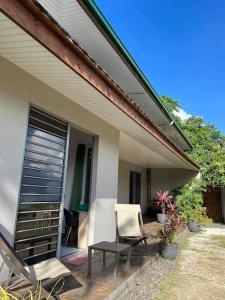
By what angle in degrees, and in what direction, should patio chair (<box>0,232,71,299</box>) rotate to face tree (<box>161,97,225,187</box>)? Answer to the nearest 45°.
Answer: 0° — it already faces it

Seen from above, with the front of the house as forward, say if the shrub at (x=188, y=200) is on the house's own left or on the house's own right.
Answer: on the house's own left

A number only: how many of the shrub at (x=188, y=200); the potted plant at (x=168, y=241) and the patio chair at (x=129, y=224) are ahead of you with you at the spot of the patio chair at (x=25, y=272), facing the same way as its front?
3

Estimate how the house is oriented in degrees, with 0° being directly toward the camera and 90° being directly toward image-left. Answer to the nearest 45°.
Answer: approximately 315°

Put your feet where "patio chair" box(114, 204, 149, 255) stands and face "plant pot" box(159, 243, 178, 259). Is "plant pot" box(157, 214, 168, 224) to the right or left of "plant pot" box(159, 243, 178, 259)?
left

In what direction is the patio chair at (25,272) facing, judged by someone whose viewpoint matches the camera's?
facing away from the viewer and to the right of the viewer
